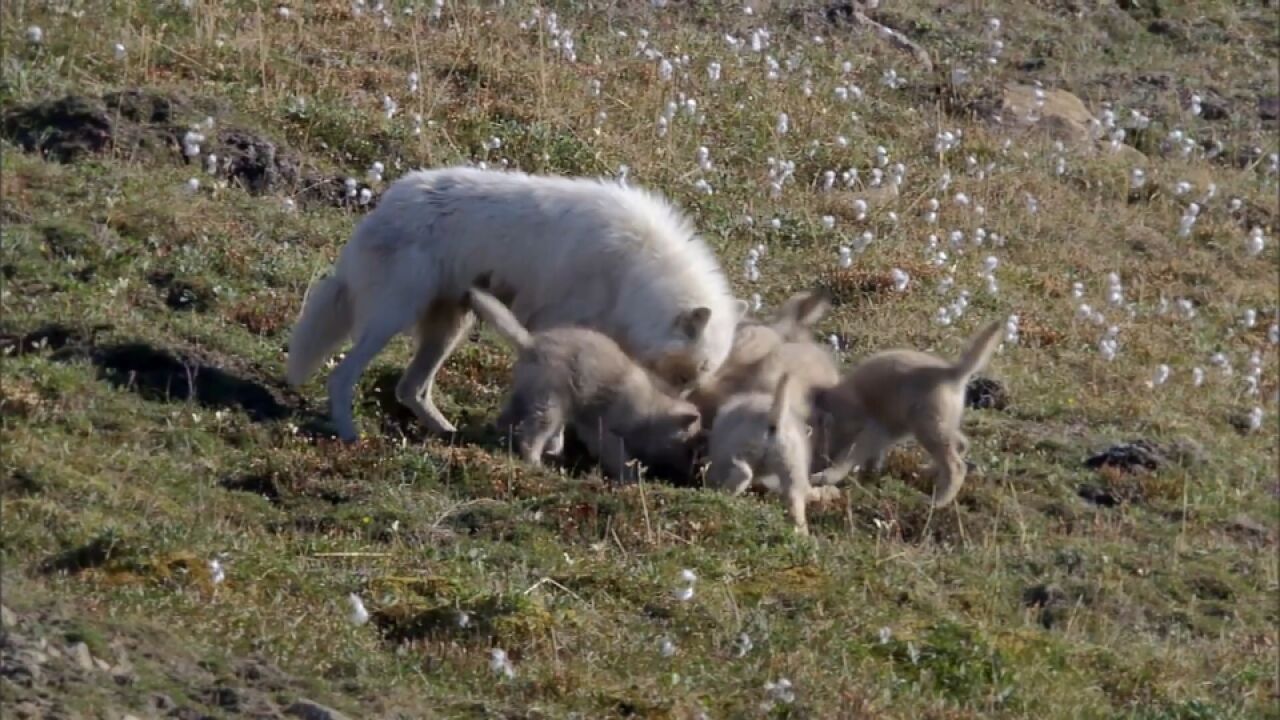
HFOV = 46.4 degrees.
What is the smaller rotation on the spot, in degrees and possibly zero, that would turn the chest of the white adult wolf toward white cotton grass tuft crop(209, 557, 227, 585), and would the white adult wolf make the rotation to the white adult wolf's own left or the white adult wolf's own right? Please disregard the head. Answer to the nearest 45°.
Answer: approximately 90° to the white adult wolf's own right

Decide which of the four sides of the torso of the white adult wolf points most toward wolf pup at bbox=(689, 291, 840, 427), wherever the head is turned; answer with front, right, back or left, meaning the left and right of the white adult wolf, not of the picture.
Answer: front

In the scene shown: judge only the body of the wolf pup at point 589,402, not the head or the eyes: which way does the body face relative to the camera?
to the viewer's right

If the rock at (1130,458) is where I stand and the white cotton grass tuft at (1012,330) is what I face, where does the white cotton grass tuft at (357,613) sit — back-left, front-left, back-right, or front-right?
back-left

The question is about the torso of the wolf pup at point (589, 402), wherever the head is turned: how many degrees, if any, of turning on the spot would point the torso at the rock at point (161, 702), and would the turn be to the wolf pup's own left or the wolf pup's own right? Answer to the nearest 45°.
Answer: approximately 90° to the wolf pup's own right

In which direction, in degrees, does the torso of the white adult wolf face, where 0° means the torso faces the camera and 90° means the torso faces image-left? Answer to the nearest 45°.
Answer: approximately 270°

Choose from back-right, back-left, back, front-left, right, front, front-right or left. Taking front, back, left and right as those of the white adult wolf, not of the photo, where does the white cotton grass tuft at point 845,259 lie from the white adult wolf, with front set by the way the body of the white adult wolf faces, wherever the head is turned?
front-left

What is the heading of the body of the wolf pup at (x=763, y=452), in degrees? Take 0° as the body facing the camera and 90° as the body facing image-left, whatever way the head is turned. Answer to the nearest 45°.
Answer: approximately 135°

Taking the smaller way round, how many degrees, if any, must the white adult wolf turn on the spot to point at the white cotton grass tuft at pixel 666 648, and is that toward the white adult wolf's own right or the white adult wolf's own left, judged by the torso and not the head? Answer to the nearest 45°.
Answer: approximately 90° to the white adult wolf's own right

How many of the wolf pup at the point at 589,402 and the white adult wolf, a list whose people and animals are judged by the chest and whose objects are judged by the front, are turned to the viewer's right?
2

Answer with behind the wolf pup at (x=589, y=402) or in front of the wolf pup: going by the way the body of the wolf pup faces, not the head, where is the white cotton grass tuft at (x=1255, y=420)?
in front

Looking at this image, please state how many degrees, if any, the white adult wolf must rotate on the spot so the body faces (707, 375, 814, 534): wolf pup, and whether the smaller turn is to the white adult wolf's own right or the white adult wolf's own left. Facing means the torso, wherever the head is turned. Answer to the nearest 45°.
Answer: approximately 45° to the white adult wolf's own right

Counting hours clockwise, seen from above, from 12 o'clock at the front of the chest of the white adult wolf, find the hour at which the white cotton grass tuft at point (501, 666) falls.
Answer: The white cotton grass tuft is roughly at 3 o'clock from the white adult wolf.
